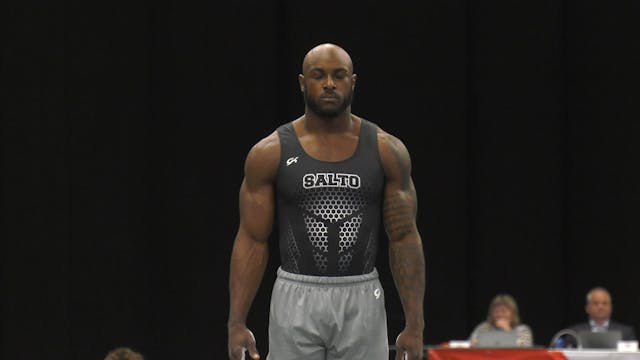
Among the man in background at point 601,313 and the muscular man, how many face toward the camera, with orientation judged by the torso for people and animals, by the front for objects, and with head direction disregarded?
2

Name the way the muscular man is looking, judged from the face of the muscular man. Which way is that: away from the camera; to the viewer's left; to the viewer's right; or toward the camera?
toward the camera

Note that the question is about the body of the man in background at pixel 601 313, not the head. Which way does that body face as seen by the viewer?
toward the camera

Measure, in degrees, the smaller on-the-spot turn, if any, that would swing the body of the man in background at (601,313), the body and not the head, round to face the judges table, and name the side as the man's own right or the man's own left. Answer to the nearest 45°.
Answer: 0° — they already face it

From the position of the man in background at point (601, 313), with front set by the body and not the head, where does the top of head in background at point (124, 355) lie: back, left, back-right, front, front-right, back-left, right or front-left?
front-right

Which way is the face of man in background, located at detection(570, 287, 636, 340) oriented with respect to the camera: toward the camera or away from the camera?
toward the camera

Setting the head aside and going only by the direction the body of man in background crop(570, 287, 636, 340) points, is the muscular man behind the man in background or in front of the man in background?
in front

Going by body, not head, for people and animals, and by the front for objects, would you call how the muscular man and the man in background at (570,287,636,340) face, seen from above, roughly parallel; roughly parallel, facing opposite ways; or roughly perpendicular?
roughly parallel
